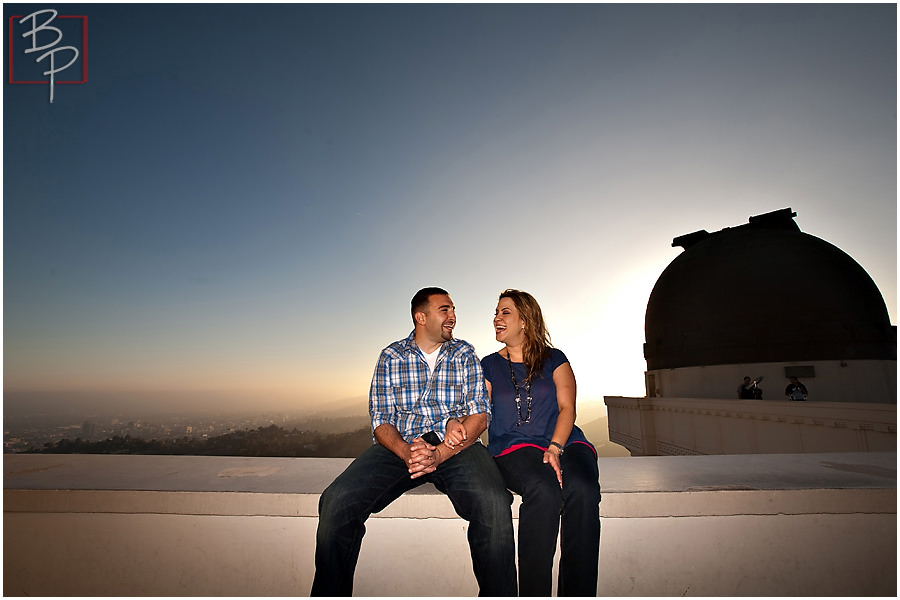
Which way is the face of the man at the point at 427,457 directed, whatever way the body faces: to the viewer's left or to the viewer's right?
to the viewer's right

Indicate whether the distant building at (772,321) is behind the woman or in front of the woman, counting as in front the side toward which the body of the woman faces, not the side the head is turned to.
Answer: behind

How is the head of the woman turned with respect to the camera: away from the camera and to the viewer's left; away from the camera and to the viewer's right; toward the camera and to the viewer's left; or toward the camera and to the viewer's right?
toward the camera and to the viewer's left

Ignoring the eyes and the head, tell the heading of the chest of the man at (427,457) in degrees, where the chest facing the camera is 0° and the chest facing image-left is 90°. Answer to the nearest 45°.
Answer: approximately 0°

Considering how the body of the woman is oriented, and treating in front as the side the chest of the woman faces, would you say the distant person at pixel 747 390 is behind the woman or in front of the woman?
behind

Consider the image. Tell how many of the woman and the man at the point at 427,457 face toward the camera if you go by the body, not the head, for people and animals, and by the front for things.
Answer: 2

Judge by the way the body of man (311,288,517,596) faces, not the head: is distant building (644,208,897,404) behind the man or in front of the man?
behind
